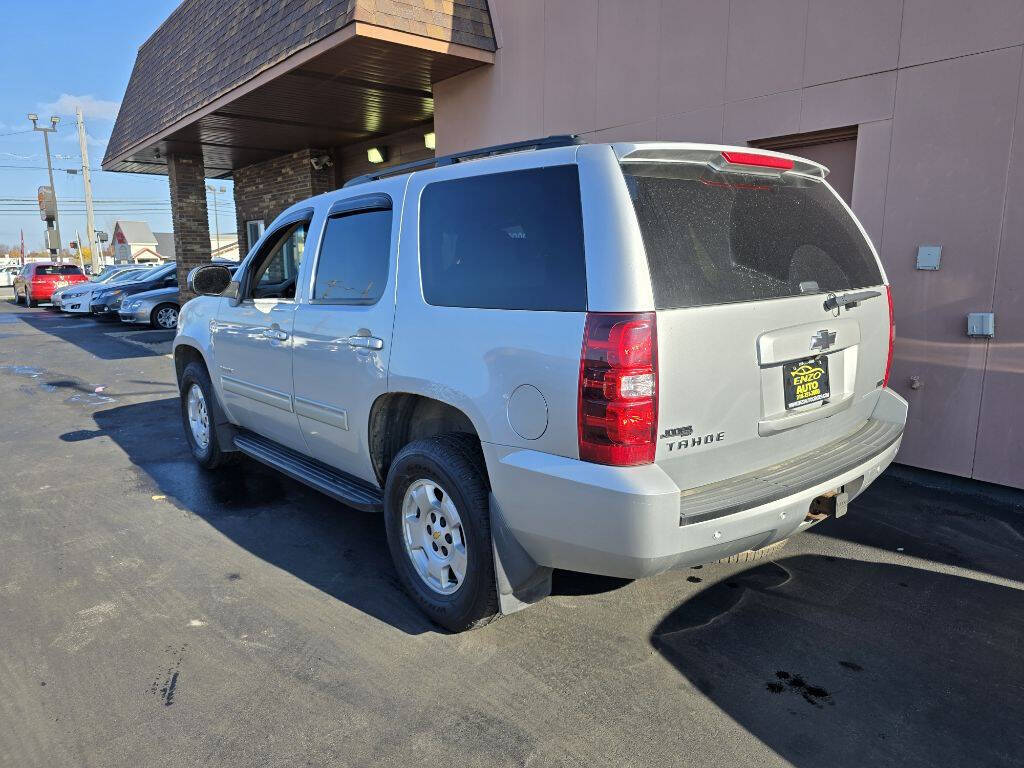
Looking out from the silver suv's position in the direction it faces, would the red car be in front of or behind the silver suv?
in front

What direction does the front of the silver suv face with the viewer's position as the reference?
facing away from the viewer and to the left of the viewer

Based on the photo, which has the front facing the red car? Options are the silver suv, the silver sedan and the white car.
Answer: the silver suv

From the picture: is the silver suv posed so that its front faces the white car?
yes

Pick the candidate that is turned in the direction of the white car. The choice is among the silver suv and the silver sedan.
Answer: the silver suv

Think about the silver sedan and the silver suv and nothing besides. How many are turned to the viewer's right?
0

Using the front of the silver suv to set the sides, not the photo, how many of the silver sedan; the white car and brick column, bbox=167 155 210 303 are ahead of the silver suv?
3

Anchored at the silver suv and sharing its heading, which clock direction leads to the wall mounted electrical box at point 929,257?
The wall mounted electrical box is roughly at 3 o'clock from the silver suv.

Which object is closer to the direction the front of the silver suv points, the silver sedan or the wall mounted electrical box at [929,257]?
the silver sedan

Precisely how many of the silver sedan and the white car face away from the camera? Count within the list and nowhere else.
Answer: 0

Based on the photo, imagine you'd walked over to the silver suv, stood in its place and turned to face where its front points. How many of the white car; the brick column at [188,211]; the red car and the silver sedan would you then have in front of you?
4
